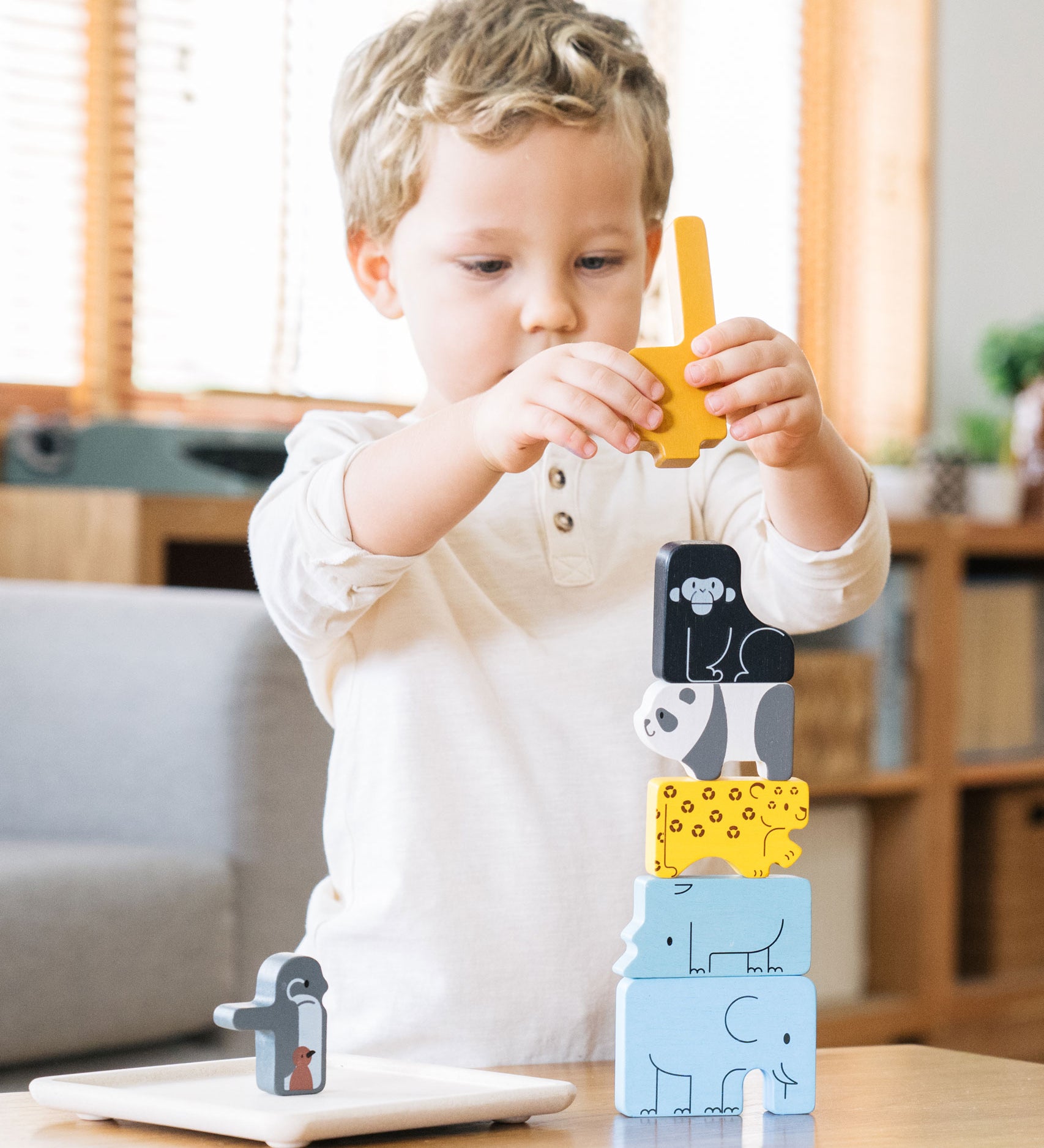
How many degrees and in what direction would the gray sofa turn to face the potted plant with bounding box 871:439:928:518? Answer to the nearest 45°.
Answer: approximately 135° to its left

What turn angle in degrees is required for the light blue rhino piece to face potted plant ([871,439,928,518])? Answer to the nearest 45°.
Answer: approximately 90° to its right

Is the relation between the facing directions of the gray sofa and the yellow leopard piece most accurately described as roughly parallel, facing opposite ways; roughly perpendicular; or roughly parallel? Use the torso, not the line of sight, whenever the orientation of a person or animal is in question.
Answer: roughly perpendicular

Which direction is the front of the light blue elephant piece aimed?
to the viewer's right

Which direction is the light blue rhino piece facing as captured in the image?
to the viewer's left

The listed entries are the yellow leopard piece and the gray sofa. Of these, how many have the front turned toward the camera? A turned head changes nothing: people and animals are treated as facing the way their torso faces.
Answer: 1

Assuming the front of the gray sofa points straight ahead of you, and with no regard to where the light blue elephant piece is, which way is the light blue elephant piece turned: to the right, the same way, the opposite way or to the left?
to the left

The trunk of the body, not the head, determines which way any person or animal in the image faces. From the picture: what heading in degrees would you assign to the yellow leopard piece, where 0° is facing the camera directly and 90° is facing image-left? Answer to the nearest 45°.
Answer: approximately 270°

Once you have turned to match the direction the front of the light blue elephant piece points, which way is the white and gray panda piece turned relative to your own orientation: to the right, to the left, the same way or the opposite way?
the opposite way

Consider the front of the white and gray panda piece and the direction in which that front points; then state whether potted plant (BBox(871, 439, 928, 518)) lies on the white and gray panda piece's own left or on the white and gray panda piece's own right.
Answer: on the white and gray panda piece's own right

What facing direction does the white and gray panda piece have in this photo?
to the viewer's left

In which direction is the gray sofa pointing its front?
toward the camera
